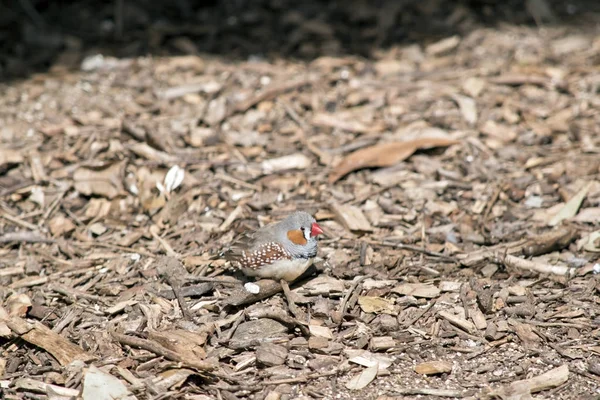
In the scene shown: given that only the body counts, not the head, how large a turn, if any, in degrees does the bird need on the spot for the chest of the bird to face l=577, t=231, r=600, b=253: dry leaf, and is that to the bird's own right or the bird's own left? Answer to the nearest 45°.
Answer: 0° — it already faces it

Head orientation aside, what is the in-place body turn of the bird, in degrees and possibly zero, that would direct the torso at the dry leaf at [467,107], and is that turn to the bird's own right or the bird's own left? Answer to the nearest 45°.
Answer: approximately 45° to the bird's own left

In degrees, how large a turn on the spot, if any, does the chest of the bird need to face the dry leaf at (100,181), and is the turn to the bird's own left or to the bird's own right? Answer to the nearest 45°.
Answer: approximately 135° to the bird's own left

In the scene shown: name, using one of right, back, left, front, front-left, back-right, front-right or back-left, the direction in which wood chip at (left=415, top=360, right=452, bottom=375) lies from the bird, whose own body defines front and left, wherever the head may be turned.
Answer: front-right

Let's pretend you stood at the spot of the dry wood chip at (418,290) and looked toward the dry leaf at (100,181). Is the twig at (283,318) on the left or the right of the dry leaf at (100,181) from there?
left

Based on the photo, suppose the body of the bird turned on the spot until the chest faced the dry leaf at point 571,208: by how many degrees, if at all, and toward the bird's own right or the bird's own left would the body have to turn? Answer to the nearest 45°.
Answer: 0° — it already faces it

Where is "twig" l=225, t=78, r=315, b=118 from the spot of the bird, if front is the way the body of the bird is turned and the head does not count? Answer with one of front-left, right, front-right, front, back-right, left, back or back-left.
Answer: left

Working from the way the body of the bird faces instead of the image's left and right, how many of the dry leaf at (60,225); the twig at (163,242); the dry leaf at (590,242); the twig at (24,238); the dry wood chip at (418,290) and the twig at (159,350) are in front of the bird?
2

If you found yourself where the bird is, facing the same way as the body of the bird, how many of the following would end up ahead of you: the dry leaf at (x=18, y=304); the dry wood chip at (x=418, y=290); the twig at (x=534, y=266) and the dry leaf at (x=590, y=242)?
3

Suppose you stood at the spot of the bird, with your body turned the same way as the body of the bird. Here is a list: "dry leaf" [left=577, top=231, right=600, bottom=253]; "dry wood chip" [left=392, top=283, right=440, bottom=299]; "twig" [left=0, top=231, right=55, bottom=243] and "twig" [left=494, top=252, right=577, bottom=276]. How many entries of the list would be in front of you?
3

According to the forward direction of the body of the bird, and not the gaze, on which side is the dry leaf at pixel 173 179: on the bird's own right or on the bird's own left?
on the bird's own left

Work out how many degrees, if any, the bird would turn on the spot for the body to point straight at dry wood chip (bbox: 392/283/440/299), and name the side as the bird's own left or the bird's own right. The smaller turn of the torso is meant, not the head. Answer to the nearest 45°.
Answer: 0° — it already faces it

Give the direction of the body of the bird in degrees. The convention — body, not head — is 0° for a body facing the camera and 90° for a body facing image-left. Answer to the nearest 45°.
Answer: approximately 270°
